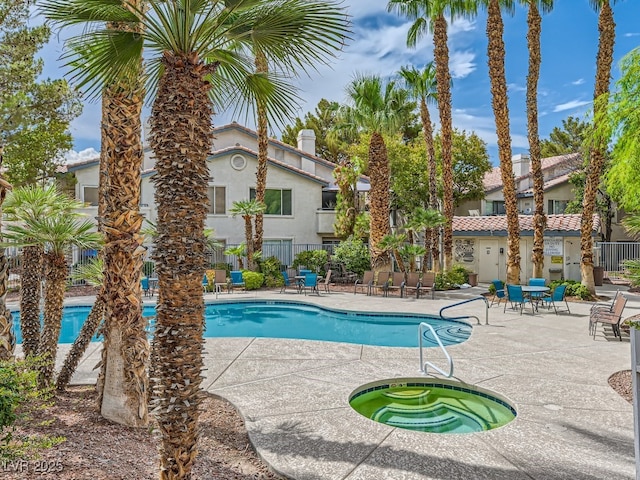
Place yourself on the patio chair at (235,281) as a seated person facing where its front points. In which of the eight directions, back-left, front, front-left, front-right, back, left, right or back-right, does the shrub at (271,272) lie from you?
back-left

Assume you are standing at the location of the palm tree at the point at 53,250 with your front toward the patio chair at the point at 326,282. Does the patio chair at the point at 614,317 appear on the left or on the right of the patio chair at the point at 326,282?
right

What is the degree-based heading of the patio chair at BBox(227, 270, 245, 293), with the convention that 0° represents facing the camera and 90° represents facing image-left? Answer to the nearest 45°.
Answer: approximately 0°

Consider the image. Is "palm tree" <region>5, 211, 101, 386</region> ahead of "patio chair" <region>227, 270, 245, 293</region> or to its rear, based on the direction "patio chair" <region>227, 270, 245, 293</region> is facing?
ahead

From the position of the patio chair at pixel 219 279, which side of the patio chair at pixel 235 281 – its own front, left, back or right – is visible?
right

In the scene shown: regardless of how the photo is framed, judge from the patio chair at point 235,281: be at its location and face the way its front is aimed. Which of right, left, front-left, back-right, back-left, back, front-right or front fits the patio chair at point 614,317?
front-left

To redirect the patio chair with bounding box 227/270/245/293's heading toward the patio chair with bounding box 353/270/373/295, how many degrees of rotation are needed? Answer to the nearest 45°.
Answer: approximately 90° to its left

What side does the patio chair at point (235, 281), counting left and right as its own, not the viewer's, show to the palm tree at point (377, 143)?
left

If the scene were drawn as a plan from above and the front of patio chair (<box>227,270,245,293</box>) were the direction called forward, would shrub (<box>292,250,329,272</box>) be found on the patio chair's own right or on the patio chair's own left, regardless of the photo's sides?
on the patio chair's own left

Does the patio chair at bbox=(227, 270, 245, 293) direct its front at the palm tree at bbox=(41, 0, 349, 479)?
yes

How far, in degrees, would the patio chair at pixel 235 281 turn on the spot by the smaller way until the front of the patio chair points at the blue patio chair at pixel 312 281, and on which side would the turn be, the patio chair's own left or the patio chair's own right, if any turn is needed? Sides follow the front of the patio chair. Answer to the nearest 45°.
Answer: approximately 45° to the patio chair's own left

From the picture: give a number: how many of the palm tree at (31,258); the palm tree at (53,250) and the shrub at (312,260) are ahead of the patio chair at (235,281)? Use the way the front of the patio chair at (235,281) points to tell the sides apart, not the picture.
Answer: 2

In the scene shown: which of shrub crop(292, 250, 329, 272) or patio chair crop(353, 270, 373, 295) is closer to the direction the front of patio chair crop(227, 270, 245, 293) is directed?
the patio chair

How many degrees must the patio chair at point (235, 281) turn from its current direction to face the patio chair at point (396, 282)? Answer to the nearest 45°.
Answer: approximately 90° to its left

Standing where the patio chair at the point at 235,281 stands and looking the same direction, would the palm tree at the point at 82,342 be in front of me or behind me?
in front

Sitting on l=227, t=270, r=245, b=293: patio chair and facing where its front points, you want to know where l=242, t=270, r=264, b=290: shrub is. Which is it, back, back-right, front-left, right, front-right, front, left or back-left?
back-left
